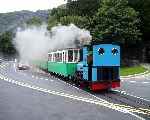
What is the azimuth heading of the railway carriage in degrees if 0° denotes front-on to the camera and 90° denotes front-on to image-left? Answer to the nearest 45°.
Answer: approximately 315°
